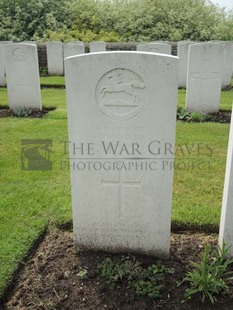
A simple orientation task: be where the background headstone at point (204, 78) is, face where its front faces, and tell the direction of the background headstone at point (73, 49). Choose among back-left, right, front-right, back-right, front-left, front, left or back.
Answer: back-right

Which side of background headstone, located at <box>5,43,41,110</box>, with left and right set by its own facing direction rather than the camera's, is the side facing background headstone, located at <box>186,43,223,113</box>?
left

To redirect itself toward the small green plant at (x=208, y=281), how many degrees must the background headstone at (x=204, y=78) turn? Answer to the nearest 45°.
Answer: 0° — it already faces it

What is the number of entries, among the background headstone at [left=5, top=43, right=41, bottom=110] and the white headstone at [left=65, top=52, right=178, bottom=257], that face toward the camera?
2

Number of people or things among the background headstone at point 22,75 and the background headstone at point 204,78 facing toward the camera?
2

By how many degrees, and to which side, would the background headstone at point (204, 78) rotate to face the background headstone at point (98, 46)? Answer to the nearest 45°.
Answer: approximately 135° to its right

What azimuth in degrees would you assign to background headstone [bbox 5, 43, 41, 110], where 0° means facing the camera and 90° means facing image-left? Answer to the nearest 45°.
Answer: approximately 0°

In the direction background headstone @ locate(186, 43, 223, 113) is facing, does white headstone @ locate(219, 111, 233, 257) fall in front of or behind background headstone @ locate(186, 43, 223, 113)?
in front

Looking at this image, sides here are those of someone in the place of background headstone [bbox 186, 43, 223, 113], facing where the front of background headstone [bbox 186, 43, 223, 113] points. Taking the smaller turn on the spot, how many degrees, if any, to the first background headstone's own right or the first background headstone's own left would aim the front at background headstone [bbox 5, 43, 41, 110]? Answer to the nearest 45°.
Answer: approximately 90° to the first background headstone's own right

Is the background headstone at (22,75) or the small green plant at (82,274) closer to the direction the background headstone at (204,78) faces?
the small green plant

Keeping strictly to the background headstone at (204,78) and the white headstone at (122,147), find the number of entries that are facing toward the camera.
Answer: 2
